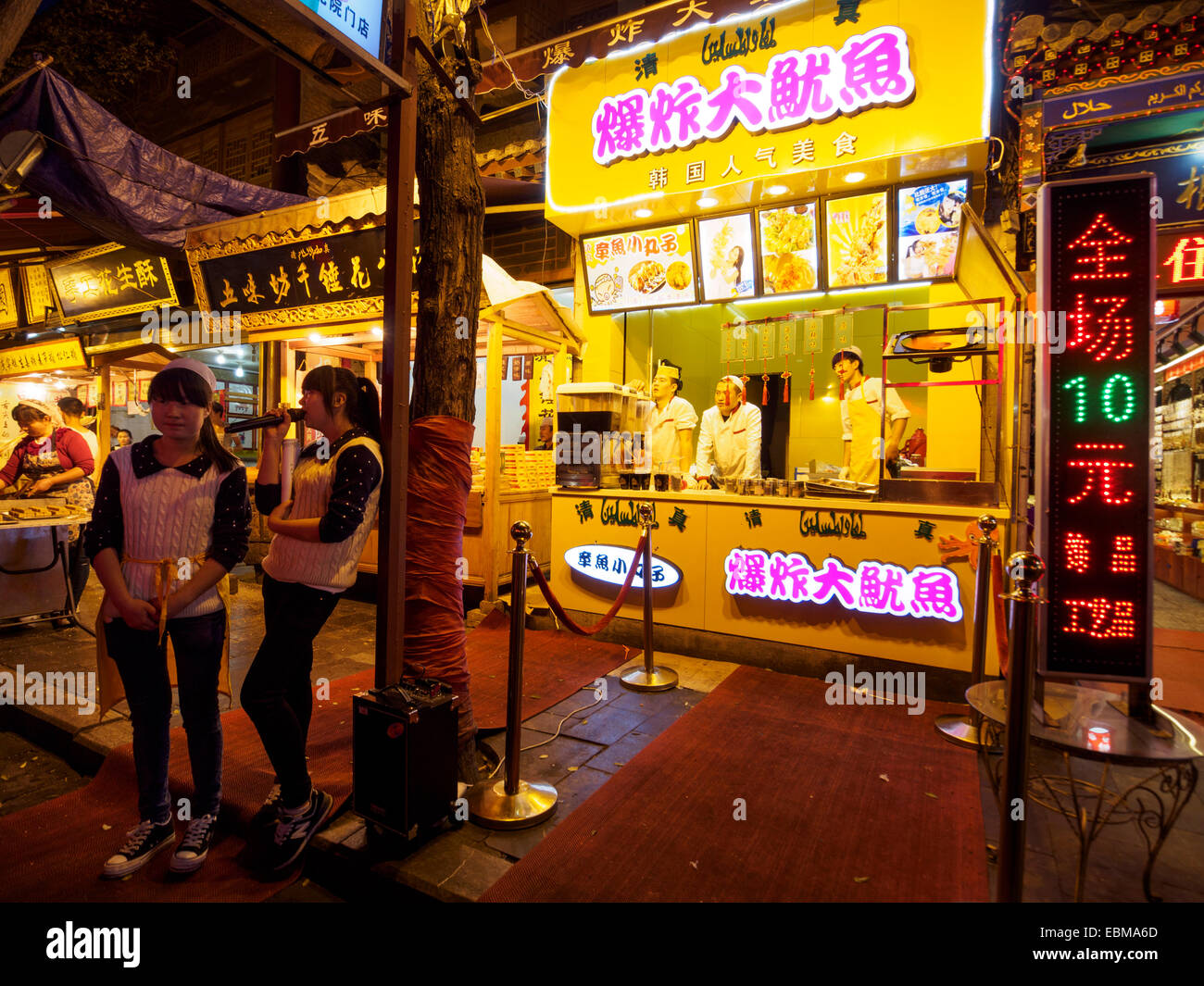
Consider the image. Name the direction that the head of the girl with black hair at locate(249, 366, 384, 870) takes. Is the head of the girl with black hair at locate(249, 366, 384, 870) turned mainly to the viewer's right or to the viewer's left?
to the viewer's left

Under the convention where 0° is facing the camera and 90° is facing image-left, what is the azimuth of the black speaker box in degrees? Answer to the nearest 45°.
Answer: approximately 45°

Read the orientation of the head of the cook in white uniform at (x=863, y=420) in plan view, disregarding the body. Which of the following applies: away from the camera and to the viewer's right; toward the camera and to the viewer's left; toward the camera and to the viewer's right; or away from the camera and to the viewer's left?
toward the camera and to the viewer's left

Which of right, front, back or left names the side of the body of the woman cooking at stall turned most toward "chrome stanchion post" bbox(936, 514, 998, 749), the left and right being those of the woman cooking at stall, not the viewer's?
left

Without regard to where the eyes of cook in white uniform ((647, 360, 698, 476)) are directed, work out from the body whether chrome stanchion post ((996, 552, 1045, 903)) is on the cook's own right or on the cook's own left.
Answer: on the cook's own left

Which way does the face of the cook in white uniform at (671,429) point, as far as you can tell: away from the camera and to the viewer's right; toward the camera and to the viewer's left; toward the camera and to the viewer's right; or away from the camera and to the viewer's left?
toward the camera and to the viewer's left
